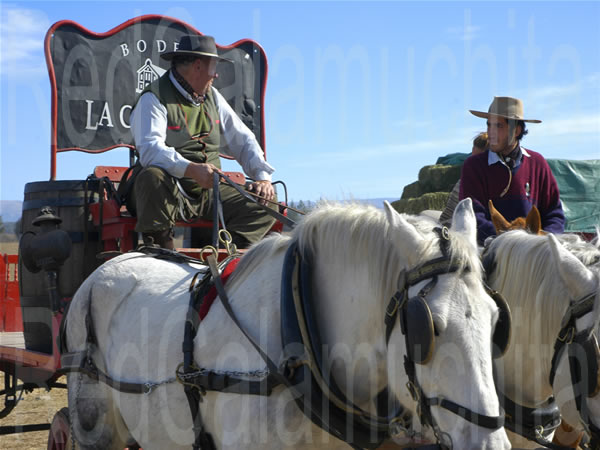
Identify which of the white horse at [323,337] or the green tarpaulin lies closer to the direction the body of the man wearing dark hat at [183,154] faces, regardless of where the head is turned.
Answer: the white horse

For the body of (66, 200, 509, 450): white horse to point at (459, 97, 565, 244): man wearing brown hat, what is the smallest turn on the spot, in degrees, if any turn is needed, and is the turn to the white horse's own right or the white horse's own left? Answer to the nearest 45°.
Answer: approximately 90° to the white horse's own left

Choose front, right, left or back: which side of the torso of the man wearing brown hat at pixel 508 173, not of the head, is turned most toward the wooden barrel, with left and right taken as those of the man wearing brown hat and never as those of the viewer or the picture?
right

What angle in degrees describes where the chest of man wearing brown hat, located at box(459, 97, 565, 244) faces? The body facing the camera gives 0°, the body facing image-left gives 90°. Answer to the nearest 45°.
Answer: approximately 0°

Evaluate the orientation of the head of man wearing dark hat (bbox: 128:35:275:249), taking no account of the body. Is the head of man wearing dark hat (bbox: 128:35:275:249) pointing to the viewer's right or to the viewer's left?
to the viewer's right

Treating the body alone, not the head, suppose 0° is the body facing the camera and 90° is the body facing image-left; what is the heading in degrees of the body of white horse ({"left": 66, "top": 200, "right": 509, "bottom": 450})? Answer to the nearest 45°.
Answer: approximately 315°

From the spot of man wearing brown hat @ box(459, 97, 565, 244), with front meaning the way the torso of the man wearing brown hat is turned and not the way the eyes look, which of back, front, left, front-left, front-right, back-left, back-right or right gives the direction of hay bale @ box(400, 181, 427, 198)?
back

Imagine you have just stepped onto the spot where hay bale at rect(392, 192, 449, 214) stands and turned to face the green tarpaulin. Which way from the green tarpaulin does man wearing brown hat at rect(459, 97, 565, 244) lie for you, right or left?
right

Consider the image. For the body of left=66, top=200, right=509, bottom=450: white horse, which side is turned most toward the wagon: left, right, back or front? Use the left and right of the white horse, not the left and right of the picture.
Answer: back
